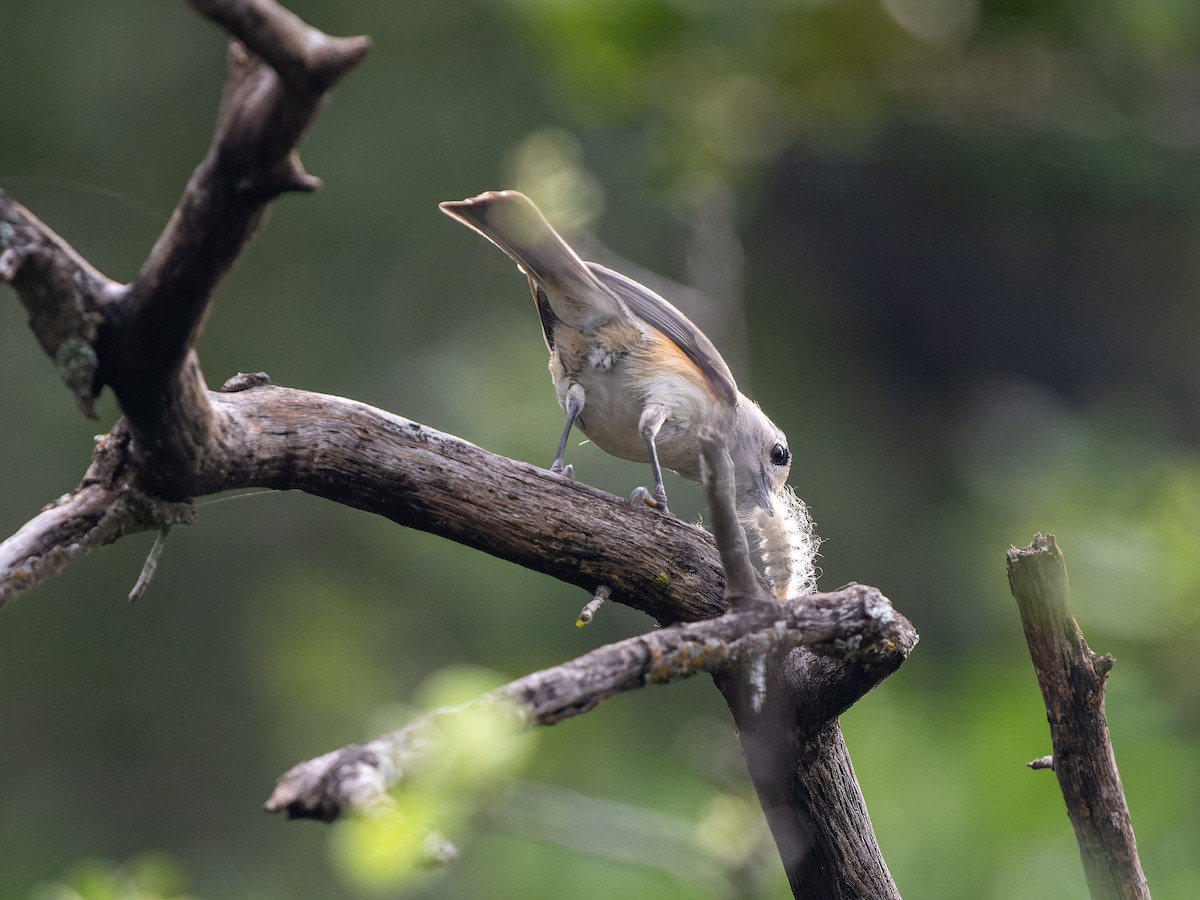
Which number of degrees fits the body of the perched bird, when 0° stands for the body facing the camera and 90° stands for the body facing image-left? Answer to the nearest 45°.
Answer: approximately 225°
